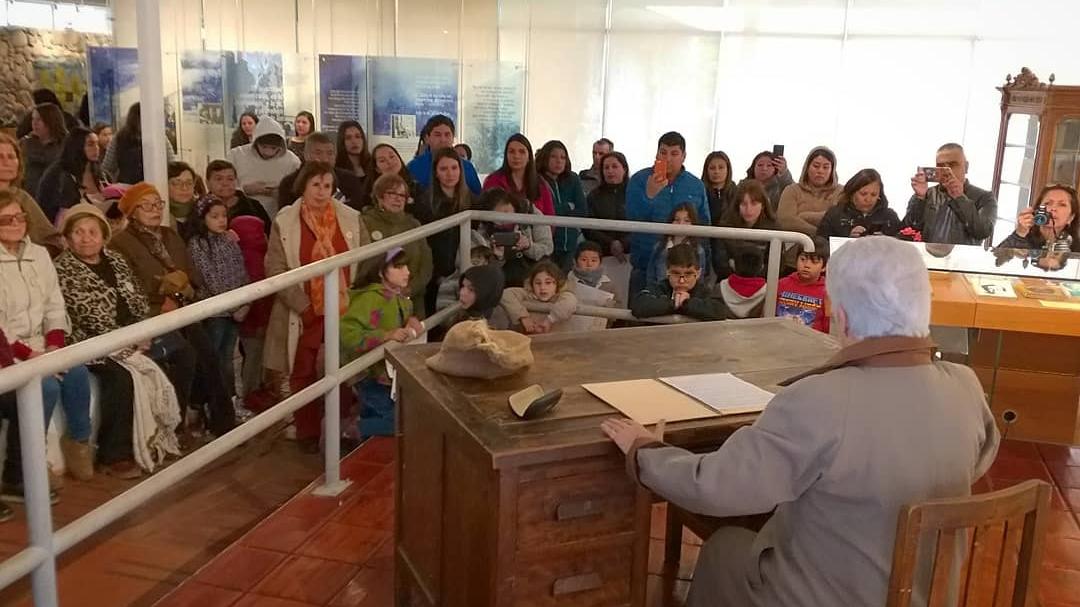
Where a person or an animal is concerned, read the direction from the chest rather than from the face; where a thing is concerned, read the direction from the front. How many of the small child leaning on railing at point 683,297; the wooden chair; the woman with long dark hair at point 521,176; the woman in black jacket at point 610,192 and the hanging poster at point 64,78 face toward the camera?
4

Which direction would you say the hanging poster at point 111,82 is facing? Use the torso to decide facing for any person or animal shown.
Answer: toward the camera

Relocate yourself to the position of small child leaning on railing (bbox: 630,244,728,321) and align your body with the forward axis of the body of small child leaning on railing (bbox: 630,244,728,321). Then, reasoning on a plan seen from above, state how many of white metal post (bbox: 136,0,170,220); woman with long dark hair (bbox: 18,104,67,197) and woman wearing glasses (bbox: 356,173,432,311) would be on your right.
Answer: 3

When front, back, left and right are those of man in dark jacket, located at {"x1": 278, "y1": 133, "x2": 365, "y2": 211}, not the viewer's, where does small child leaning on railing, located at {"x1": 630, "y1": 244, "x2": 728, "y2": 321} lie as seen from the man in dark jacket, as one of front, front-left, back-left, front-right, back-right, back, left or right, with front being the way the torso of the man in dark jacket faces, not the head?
front-left

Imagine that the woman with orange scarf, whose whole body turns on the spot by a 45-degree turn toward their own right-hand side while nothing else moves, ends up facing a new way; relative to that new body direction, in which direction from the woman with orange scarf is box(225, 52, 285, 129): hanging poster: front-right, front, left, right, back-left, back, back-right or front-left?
back

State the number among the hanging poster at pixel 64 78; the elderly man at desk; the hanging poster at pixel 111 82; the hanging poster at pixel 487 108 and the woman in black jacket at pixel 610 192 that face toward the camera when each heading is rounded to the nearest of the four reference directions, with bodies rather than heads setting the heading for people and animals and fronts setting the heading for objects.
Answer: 4

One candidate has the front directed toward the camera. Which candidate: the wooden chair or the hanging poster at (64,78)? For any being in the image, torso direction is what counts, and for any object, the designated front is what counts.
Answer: the hanging poster

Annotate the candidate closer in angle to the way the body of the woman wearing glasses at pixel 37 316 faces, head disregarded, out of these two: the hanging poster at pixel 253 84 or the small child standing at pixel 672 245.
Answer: the small child standing

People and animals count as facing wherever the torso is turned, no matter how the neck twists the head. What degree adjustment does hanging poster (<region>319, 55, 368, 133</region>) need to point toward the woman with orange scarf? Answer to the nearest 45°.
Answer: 0° — it already faces them

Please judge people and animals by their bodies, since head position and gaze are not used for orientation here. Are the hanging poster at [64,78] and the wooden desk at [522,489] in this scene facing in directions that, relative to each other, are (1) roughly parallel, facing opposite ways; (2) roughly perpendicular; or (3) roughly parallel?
roughly parallel

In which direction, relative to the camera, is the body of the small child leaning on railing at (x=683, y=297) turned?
toward the camera

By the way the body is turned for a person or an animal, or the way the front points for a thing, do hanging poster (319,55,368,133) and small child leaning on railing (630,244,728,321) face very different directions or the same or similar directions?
same or similar directions

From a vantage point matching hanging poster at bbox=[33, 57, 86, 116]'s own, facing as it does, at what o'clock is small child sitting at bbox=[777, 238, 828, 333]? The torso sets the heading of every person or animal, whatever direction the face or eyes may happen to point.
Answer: The small child sitting is roughly at 11 o'clock from the hanging poster.

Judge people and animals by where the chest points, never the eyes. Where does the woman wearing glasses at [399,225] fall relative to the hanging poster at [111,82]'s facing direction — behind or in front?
in front

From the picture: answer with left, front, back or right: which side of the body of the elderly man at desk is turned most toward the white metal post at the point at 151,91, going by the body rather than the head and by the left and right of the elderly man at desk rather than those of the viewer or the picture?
front

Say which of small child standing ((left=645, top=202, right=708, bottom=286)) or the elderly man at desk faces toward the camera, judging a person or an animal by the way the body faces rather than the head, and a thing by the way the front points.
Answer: the small child standing

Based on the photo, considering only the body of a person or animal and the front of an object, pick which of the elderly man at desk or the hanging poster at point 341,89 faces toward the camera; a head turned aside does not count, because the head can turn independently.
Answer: the hanging poster

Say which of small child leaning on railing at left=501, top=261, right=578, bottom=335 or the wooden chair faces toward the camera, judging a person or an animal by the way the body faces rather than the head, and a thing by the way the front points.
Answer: the small child leaning on railing

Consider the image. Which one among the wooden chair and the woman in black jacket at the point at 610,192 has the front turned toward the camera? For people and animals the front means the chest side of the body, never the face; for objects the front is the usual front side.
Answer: the woman in black jacket

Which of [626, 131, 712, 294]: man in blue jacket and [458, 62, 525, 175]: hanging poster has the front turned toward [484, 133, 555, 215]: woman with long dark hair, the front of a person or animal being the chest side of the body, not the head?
the hanging poster

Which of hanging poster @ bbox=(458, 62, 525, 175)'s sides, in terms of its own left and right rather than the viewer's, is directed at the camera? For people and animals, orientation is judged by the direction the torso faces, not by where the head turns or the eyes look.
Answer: front

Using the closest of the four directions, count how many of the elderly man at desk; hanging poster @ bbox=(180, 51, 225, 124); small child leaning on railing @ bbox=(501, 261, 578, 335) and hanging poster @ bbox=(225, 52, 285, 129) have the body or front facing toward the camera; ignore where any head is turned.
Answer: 3

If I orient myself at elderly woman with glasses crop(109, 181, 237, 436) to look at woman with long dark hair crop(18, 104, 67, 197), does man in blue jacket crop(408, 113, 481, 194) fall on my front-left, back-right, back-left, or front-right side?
front-right
